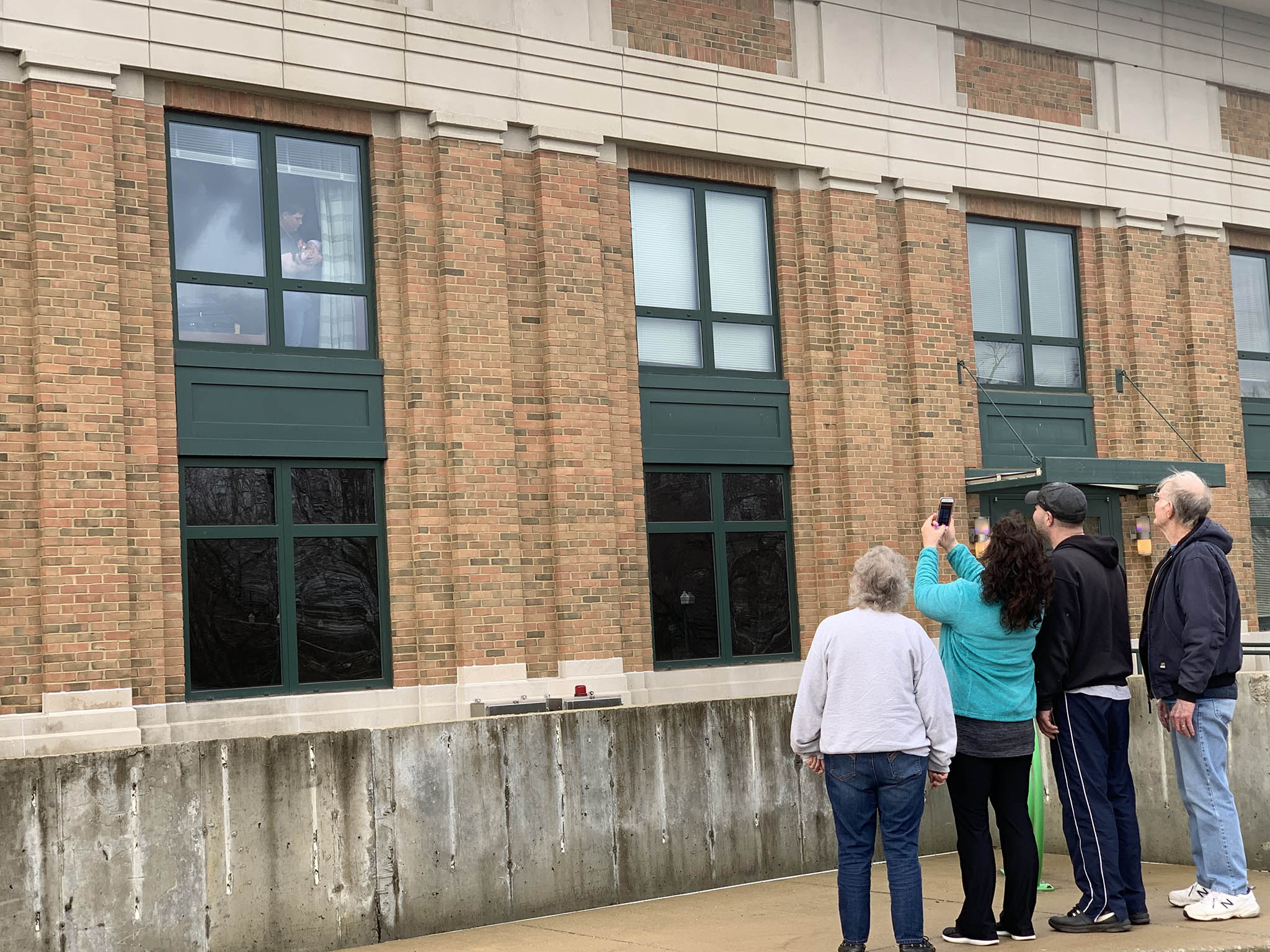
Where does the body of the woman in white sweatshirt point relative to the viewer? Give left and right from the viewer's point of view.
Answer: facing away from the viewer

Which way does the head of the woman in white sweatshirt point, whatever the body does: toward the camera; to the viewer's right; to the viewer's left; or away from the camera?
away from the camera

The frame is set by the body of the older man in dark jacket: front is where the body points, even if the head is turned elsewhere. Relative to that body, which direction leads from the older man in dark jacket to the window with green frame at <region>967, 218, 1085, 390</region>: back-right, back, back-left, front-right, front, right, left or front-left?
right

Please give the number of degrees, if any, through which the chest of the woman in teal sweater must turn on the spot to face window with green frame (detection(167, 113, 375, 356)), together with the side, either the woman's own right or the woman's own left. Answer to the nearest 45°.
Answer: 0° — they already face it

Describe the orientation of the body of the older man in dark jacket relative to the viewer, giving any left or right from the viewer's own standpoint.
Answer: facing to the left of the viewer

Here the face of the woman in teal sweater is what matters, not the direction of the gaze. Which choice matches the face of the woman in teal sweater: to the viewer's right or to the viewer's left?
to the viewer's left

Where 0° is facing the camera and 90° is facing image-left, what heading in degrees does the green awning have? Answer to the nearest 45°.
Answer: approximately 0°

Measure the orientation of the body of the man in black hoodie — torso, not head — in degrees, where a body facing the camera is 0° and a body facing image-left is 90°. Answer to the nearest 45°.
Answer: approximately 135°

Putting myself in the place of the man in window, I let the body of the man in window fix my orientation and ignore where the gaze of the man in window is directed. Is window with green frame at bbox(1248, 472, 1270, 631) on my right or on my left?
on my left
